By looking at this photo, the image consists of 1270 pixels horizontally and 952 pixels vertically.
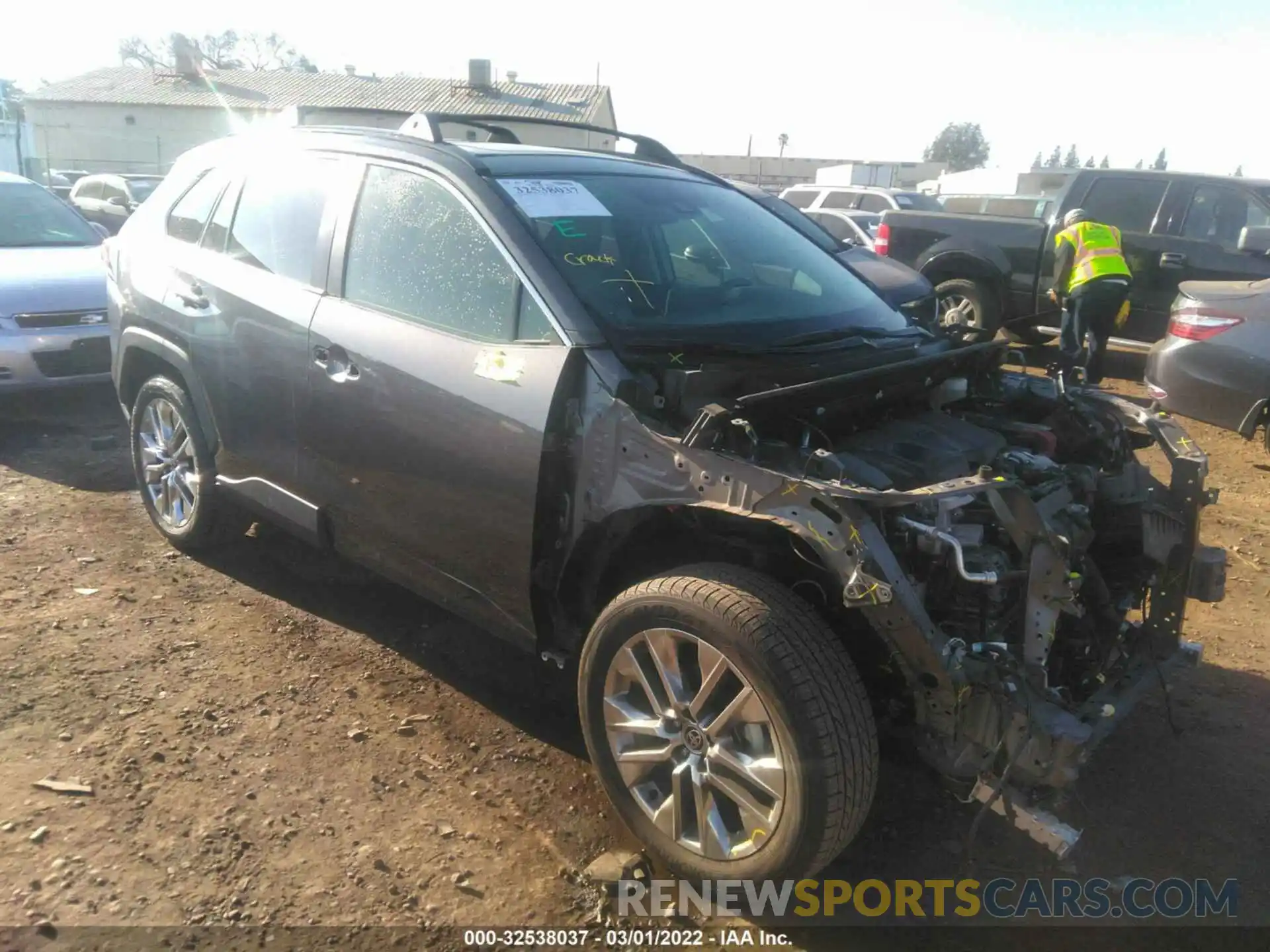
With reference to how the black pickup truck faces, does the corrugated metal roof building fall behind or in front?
behind

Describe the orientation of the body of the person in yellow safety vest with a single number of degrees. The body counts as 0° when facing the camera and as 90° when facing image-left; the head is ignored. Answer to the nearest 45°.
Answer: approximately 135°

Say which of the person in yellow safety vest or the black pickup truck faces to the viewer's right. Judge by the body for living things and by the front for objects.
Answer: the black pickup truck

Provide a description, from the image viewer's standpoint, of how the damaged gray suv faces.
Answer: facing the viewer and to the right of the viewer

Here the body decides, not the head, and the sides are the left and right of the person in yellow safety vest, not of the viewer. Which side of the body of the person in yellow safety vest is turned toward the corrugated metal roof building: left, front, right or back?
front

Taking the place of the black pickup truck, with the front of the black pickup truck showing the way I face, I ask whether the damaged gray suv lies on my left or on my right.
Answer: on my right

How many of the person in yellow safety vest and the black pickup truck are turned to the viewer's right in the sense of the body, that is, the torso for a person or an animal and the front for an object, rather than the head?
1

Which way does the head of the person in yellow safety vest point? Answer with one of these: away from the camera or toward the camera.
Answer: away from the camera

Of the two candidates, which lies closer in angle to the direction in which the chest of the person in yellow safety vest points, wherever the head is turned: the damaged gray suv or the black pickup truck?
the black pickup truck

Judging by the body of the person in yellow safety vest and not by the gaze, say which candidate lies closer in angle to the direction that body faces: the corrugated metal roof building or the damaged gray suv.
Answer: the corrugated metal roof building

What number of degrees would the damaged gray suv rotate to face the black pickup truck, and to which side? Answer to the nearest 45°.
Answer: approximately 90° to its left

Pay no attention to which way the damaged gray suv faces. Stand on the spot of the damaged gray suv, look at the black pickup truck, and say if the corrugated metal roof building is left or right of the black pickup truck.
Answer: left

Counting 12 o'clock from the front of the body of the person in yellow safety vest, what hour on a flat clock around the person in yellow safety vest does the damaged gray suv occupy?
The damaged gray suv is roughly at 8 o'clock from the person in yellow safety vest.

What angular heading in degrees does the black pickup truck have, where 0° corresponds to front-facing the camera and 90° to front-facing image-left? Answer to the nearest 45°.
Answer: approximately 270°
